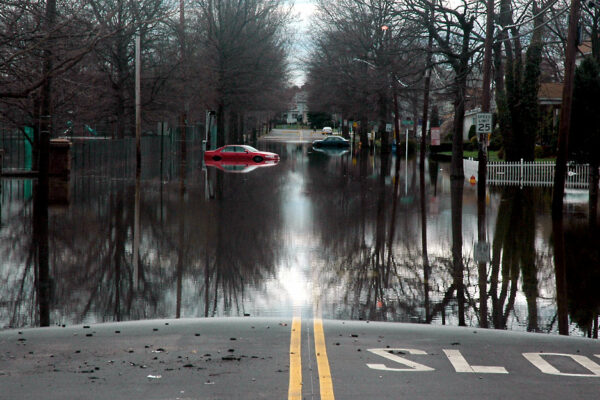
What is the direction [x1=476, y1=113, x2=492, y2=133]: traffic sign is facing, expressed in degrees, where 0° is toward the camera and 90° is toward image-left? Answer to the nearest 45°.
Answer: approximately 0°
